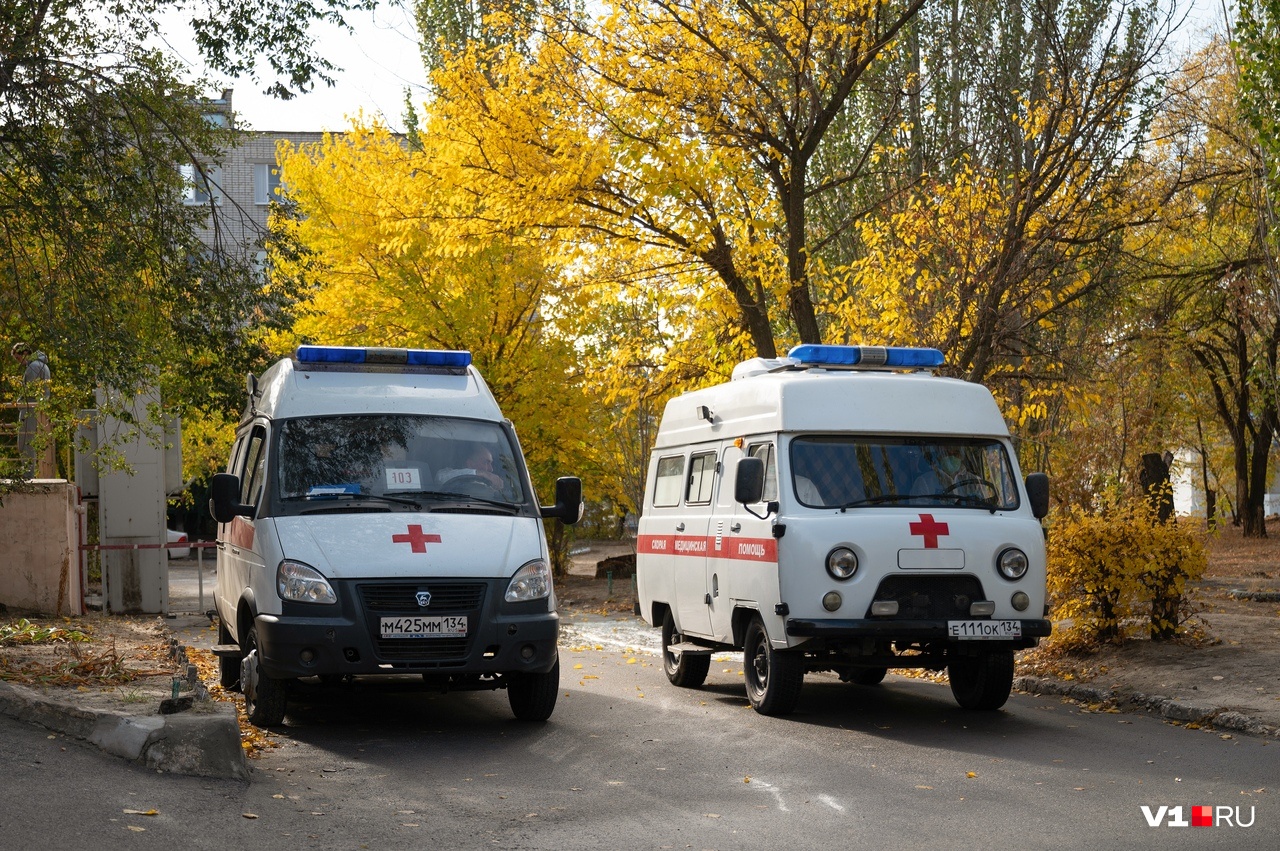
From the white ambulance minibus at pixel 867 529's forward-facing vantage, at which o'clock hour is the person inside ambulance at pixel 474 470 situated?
The person inside ambulance is roughly at 4 o'clock from the white ambulance minibus.

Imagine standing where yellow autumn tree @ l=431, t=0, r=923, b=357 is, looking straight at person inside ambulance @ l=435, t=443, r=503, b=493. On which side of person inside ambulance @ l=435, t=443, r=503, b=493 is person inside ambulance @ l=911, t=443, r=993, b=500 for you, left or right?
left

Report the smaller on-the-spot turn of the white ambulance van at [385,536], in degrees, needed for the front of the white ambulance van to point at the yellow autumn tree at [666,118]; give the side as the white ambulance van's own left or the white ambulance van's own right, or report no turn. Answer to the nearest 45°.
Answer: approximately 135° to the white ambulance van's own left

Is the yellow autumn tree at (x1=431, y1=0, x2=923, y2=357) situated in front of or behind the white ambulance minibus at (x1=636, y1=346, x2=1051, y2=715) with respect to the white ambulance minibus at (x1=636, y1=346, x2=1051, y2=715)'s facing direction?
behind

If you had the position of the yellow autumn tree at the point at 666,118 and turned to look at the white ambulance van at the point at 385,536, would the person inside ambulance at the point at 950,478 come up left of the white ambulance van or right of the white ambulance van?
left

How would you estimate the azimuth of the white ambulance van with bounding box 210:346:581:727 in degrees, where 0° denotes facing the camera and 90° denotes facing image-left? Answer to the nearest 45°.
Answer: approximately 0°

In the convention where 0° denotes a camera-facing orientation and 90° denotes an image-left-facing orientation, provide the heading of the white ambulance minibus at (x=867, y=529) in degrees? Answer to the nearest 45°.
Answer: approximately 315°

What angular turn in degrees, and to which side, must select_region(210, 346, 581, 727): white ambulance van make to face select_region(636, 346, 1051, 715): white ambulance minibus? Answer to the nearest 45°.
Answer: approximately 90° to its left

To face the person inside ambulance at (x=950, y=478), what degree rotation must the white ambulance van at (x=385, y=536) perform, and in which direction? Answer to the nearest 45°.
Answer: approximately 90° to its left

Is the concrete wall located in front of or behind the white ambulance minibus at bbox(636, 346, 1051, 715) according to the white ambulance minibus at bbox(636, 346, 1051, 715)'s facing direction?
behind
